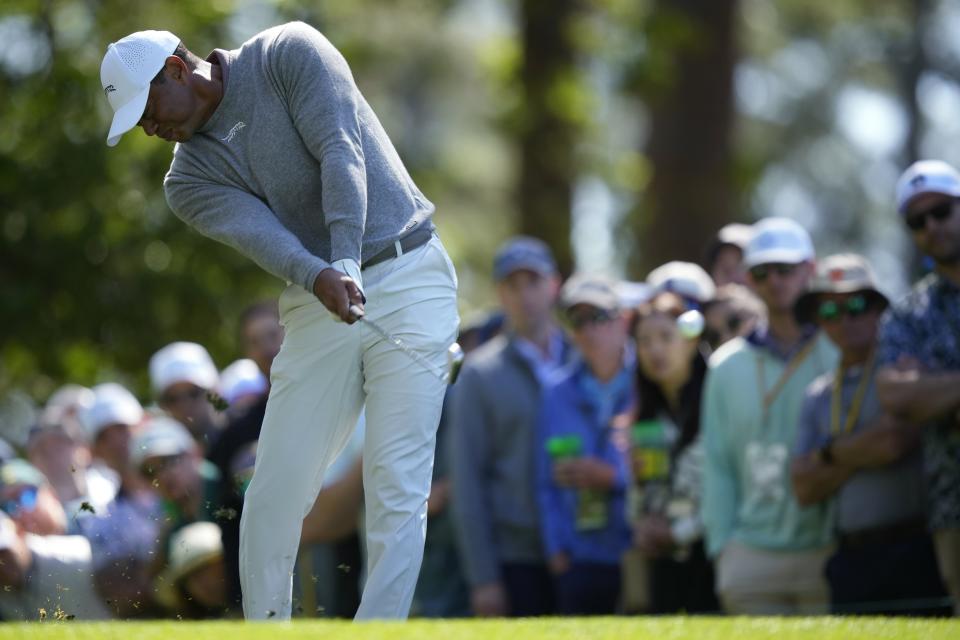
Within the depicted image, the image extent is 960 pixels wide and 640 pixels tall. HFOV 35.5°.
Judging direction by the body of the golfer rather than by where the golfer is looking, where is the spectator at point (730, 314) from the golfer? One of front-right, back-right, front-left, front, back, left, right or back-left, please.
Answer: back

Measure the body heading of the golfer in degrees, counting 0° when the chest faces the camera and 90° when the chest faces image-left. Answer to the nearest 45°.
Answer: approximately 45°

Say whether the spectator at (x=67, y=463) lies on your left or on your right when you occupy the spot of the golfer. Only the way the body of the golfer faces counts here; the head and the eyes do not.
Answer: on your right

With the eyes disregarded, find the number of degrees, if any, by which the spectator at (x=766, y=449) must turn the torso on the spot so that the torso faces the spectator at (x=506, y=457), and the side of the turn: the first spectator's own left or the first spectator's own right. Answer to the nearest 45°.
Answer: approximately 135° to the first spectator's own right

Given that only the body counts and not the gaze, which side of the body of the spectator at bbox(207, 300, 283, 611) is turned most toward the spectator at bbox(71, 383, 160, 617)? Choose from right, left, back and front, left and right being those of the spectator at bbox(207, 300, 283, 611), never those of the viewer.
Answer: right

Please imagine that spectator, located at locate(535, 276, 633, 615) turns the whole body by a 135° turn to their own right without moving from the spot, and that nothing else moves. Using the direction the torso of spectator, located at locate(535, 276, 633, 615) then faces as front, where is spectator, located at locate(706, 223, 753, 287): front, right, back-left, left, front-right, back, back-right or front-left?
right

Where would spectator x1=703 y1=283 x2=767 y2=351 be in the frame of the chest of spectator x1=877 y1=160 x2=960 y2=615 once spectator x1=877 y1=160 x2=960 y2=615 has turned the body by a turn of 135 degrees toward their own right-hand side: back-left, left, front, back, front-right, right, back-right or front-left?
front

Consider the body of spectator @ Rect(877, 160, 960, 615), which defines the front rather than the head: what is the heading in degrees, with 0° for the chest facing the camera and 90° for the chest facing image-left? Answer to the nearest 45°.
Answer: approximately 0°
